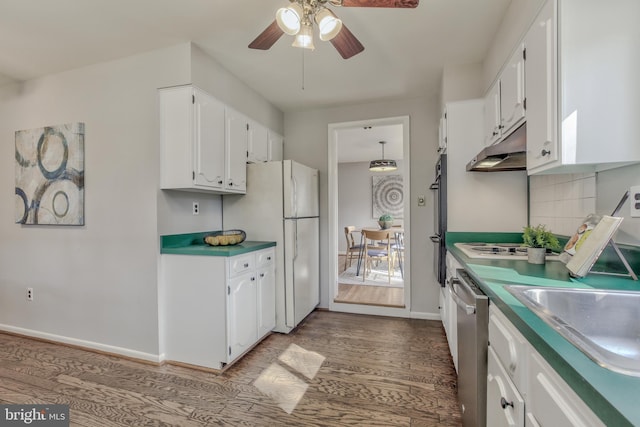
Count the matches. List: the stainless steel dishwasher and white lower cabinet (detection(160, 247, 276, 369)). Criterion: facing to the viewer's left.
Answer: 1

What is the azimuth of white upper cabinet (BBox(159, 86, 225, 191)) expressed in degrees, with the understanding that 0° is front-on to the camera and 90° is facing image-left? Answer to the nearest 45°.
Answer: approximately 315°

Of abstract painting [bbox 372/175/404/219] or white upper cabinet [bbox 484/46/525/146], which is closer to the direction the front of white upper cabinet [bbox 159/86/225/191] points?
the white upper cabinet

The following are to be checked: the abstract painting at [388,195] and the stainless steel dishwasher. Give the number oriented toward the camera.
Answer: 1

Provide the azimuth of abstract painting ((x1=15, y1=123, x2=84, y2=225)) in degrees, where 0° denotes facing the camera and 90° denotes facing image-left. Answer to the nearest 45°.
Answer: approximately 45°

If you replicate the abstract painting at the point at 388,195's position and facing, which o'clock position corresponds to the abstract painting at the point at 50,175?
the abstract painting at the point at 50,175 is roughly at 1 o'clock from the abstract painting at the point at 388,195.
